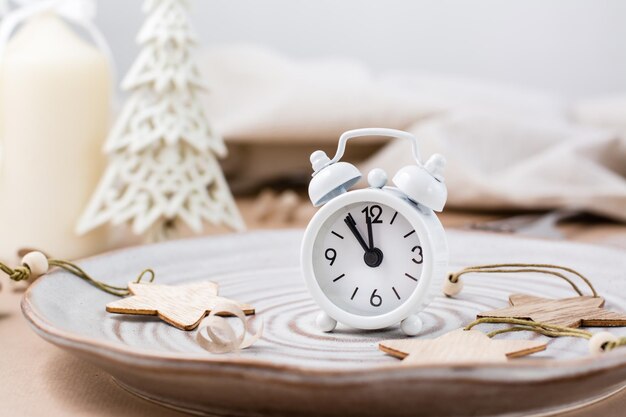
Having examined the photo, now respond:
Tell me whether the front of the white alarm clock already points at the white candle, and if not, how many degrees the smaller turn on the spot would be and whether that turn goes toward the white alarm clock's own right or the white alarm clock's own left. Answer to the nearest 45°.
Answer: approximately 135° to the white alarm clock's own right

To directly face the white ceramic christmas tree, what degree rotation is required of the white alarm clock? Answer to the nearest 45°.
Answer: approximately 135° to its right

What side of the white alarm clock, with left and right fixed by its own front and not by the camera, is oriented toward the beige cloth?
back

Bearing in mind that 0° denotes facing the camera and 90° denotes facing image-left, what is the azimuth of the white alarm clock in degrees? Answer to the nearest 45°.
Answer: approximately 0°
